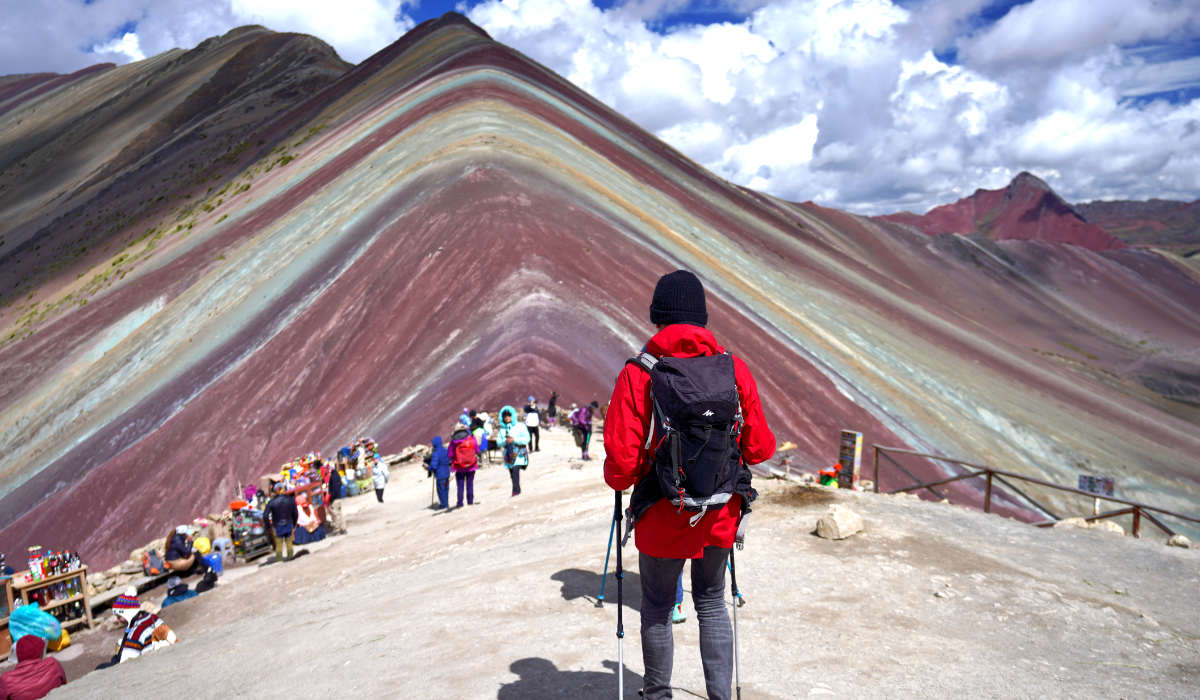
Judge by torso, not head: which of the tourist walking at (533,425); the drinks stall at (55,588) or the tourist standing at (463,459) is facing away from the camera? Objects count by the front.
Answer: the tourist standing at (463,459)

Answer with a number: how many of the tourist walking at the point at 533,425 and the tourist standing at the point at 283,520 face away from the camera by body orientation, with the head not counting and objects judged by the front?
1

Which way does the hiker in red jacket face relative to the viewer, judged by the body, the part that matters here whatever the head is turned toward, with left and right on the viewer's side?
facing away from the viewer

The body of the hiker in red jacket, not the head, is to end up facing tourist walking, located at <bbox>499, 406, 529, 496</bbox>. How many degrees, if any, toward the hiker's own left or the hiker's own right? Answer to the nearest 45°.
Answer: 0° — they already face them

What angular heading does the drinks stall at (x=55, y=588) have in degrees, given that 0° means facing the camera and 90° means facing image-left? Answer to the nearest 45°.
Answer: approximately 315°

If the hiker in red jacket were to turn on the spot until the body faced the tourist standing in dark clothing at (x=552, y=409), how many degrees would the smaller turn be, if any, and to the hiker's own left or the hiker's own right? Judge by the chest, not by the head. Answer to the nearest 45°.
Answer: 0° — they already face them

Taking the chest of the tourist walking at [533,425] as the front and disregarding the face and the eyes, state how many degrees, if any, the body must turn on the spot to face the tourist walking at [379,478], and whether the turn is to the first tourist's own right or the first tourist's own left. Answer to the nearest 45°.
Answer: approximately 90° to the first tourist's own right

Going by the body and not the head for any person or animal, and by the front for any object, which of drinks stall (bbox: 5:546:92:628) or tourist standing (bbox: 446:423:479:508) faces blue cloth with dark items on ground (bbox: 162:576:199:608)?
the drinks stall
